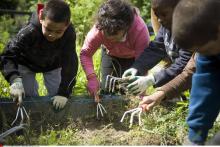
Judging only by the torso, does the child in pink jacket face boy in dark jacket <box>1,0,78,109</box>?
no

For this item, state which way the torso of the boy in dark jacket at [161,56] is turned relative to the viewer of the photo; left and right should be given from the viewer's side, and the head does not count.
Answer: facing the viewer and to the left of the viewer

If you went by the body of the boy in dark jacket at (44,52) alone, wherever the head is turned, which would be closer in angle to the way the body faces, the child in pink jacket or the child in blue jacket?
the child in blue jacket

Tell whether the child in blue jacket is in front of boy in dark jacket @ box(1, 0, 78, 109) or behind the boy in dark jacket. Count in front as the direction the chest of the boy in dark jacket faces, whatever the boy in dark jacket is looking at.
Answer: in front

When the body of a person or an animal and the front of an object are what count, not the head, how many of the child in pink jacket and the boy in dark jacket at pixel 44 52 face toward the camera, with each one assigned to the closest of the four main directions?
2

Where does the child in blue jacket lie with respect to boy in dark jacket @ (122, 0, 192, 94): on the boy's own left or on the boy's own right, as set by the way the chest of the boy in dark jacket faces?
on the boy's own left

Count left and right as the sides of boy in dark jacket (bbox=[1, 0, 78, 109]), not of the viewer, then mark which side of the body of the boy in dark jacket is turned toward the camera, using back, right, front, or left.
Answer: front

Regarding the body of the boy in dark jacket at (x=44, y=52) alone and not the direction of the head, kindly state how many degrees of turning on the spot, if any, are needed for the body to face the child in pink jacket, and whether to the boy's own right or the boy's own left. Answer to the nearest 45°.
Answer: approximately 90° to the boy's own left

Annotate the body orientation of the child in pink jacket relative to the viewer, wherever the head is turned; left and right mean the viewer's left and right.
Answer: facing the viewer
